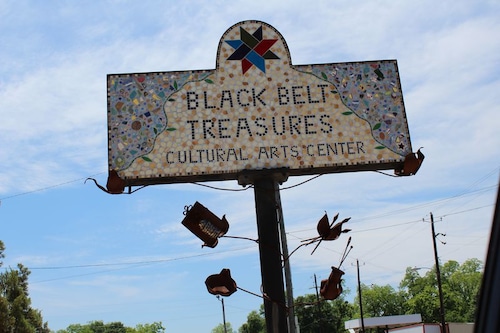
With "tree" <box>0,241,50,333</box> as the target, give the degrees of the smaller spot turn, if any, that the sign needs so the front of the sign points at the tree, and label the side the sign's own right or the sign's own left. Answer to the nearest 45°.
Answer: approximately 135° to the sign's own right

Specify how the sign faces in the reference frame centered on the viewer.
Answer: facing the viewer
